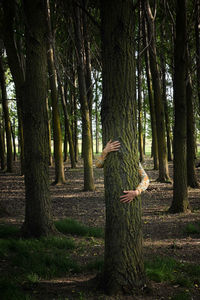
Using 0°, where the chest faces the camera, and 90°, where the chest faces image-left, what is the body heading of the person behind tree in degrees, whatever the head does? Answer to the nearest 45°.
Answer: approximately 0°

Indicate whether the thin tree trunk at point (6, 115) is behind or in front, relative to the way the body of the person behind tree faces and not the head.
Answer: behind

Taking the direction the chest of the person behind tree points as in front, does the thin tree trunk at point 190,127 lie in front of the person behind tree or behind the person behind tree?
behind

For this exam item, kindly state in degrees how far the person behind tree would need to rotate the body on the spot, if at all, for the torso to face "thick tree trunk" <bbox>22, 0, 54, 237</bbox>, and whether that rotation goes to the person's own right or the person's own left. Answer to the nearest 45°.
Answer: approximately 135° to the person's own right
